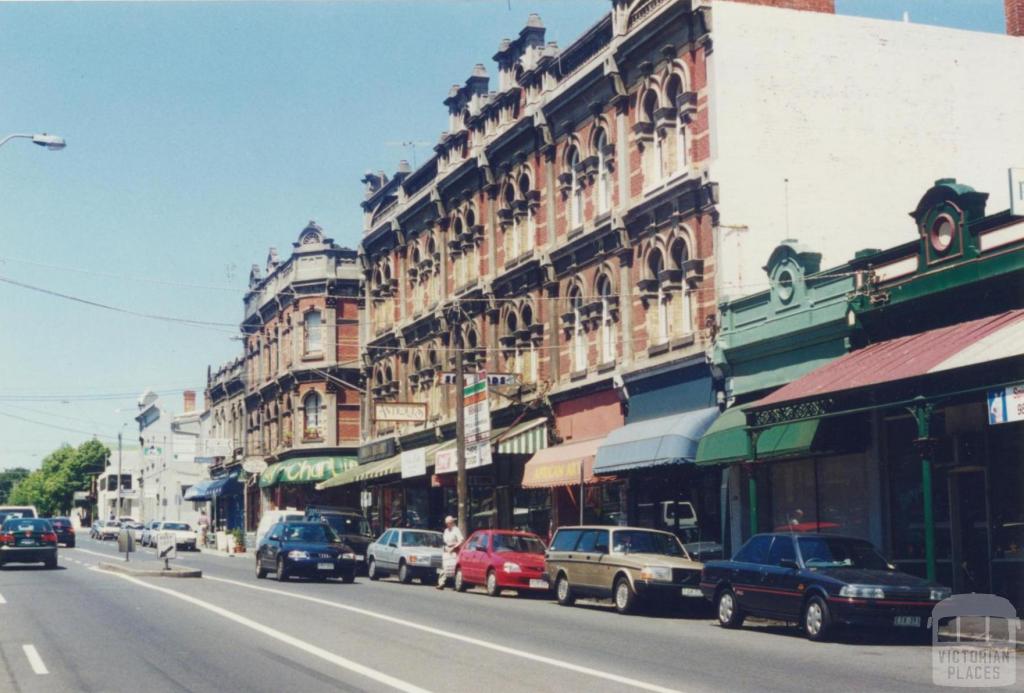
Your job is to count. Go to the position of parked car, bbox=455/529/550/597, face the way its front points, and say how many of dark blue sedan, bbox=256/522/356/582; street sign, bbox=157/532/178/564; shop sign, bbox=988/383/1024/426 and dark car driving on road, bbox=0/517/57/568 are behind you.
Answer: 3

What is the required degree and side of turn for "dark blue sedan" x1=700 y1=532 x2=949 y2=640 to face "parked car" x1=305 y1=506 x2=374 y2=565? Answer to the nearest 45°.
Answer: approximately 180°

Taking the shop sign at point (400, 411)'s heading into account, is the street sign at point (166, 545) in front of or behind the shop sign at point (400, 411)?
in front

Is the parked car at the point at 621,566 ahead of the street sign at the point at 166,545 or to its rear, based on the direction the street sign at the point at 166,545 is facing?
ahead

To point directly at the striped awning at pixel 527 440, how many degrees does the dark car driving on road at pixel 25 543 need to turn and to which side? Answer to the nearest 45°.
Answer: approximately 90° to its right

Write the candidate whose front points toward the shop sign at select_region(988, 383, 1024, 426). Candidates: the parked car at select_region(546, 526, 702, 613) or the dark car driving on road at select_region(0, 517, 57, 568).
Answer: the parked car at select_region(546, 526, 702, 613)

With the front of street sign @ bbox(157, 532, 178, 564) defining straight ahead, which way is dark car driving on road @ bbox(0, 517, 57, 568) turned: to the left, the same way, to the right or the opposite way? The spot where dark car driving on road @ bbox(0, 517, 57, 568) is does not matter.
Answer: the opposite way

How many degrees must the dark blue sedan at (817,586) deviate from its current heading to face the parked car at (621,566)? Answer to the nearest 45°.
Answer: approximately 180°

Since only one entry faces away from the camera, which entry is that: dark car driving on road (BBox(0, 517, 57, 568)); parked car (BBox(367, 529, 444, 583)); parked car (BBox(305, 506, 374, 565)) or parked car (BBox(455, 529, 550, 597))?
dark car driving on road (BBox(0, 517, 57, 568))

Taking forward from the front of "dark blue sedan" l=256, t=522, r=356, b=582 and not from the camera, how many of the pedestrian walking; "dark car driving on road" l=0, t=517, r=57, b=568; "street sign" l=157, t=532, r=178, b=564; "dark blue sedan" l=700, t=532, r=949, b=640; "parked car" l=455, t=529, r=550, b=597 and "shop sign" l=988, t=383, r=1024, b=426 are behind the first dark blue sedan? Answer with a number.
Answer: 2

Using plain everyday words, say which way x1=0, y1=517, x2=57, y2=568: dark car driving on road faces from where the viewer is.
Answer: facing away from the viewer

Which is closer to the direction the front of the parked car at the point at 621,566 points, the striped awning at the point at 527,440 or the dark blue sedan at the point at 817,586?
the dark blue sedan

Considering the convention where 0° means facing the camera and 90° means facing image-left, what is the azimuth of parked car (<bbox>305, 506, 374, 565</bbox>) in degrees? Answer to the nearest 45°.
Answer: approximately 315°

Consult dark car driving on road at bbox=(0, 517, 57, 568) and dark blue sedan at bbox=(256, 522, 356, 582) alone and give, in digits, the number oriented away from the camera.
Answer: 1

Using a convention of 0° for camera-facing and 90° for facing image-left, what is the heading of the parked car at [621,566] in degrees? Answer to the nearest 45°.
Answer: approximately 315°

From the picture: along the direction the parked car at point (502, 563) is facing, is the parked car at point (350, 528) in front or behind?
behind
